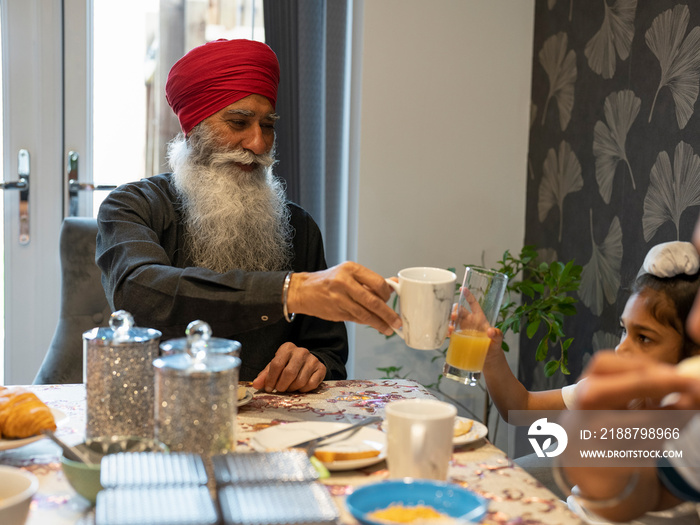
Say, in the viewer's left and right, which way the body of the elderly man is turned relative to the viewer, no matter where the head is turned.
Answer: facing the viewer and to the right of the viewer

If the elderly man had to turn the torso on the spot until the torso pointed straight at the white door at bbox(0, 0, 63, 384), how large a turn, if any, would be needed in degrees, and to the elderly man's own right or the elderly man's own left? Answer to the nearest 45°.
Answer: approximately 180°

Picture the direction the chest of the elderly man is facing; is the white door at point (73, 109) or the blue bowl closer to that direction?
the blue bowl

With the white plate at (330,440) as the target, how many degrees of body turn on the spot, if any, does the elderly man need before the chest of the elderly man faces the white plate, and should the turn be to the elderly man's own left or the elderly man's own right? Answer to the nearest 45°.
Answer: approximately 45° to the elderly man's own right

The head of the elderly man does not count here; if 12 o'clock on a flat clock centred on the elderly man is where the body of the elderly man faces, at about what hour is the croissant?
The croissant is roughly at 2 o'clock from the elderly man.

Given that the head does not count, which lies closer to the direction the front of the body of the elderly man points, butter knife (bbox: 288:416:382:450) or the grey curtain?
the butter knife

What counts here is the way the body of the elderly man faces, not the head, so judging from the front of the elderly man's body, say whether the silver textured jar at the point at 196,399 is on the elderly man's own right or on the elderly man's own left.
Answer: on the elderly man's own right

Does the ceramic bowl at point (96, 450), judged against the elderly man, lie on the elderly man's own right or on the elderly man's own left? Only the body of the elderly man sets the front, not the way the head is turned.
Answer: on the elderly man's own right

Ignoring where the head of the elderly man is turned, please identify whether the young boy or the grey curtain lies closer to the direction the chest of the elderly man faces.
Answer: the young boy

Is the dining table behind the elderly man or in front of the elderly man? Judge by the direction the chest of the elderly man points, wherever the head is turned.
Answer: in front

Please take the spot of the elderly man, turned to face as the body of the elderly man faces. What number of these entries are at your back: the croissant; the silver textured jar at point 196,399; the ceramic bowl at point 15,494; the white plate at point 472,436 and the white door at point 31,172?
1

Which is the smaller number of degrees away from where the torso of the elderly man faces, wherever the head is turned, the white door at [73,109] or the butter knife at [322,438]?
the butter knife

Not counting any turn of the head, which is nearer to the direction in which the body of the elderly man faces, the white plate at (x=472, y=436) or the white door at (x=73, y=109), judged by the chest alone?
the white plate
